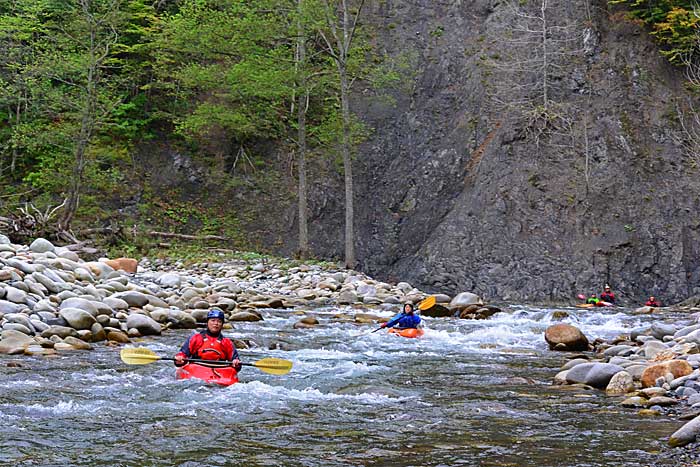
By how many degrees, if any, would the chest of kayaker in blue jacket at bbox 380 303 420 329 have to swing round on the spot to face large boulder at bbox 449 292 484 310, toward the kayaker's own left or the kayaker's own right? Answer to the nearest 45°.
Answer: approximately 180°

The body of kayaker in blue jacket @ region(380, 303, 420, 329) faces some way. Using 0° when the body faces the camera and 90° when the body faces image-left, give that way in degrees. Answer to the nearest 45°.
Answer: approximately 0°

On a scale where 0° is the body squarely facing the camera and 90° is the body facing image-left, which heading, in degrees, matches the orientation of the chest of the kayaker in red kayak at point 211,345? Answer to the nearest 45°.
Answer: approximately 0°

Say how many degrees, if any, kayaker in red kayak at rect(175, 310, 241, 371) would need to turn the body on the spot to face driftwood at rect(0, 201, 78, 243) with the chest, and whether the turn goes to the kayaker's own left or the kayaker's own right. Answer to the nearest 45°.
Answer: approximately 180°

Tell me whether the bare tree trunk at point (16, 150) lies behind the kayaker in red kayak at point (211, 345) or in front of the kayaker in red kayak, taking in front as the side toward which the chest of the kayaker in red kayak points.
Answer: behind

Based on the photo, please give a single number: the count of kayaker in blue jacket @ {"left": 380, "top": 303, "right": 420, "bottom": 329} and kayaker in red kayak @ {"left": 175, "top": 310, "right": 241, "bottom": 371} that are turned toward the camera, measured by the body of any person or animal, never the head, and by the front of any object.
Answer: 2

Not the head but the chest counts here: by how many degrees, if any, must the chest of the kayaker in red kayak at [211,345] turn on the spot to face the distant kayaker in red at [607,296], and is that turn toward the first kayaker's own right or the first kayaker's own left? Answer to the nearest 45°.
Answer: approximately 135° to the first kayaker's own left
